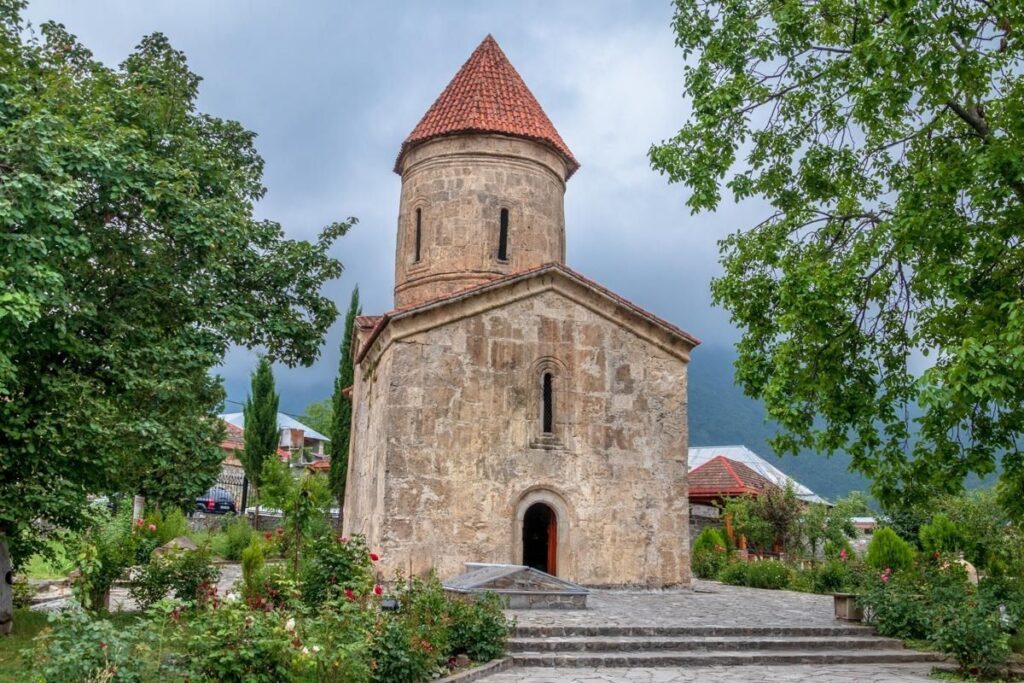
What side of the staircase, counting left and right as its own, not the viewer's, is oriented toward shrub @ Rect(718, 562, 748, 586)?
back

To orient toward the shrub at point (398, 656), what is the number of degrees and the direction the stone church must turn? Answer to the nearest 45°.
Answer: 0° — it already faces it

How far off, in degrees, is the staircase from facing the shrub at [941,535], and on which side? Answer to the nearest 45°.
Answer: approximately 135° to its left

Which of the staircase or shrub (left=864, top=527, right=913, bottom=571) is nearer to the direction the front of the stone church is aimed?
the staircase

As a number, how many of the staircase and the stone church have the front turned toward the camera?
2

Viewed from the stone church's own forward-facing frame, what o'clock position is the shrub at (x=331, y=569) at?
The shrub is roughly at 1 o'clock from the stone church.

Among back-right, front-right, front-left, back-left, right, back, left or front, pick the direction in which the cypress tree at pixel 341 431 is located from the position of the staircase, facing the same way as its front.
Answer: back-right

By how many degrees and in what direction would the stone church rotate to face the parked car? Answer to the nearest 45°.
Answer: approximately 135° to its right

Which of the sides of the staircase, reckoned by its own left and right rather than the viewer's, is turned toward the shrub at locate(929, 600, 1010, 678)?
left

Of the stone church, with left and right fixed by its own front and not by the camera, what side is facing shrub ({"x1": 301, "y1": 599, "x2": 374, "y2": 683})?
front

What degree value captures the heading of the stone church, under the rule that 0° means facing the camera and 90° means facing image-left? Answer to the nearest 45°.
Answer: approximately 0°

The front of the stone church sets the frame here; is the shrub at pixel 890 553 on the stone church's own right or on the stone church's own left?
on the stone church's own left
